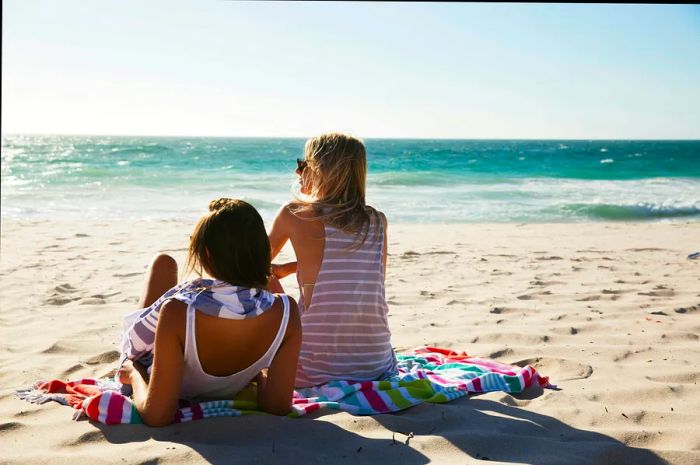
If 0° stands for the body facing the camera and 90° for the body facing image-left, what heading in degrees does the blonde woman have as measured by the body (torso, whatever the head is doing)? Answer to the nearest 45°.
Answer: approximately 135°

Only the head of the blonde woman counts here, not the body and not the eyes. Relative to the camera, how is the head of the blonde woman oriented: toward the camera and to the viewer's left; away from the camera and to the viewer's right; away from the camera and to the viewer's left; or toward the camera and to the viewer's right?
away from the camera and to the viewer's left
